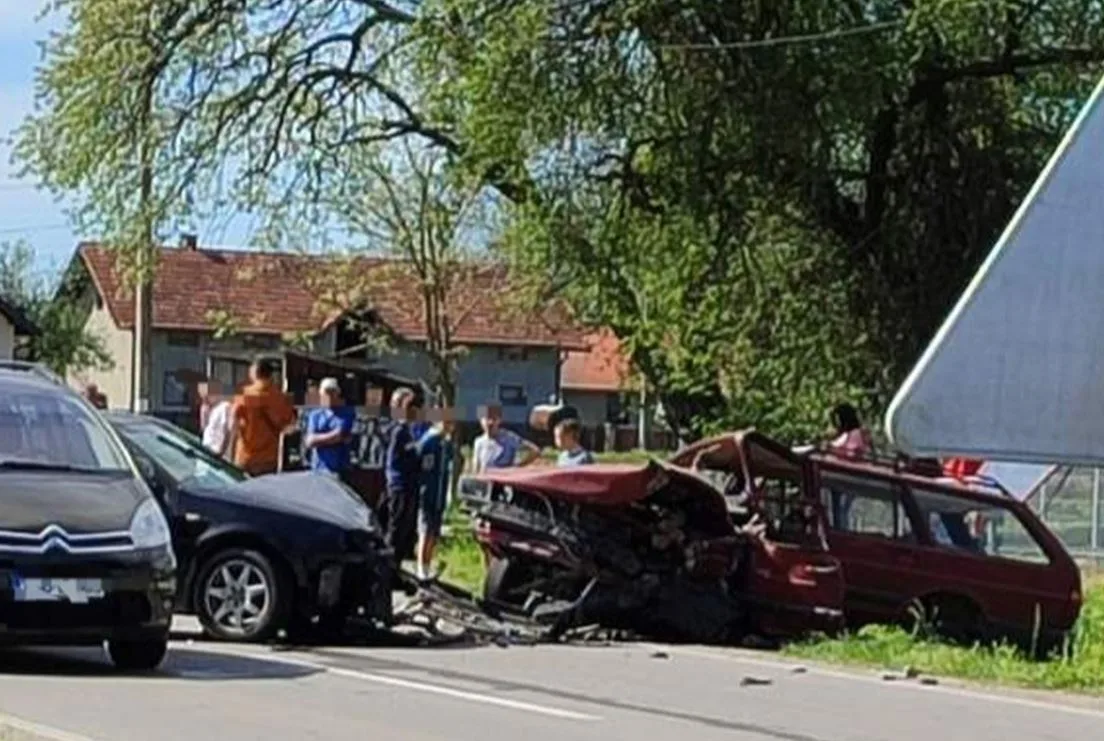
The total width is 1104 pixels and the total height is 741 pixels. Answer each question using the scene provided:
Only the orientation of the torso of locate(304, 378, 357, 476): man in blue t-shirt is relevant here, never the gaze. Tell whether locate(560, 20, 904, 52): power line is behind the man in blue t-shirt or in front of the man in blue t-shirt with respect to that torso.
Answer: behind

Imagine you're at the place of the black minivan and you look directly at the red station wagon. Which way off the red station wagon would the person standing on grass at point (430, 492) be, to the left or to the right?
left

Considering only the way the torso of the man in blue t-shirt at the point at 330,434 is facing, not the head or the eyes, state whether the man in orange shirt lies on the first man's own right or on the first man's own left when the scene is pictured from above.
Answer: on the first man's own right

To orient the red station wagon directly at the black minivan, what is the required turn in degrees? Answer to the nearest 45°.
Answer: approximately 45° to its left

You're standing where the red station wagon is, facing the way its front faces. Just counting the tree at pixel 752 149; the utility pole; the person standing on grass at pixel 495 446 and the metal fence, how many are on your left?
0

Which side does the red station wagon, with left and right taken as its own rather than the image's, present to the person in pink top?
right

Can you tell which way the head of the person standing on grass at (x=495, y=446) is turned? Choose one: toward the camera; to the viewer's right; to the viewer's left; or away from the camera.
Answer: toward the camera

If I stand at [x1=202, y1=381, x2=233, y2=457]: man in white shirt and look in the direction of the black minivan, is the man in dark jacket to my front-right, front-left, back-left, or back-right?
front-left

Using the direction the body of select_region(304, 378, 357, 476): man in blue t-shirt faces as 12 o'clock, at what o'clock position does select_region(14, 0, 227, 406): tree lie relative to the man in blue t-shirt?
The tree is roughly at 4 o'clock from the man in blue t-shirt.

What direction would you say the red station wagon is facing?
to the viewer's left

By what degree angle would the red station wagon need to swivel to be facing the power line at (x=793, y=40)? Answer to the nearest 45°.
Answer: approximately 90° to its right

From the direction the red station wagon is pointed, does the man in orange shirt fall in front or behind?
in front
